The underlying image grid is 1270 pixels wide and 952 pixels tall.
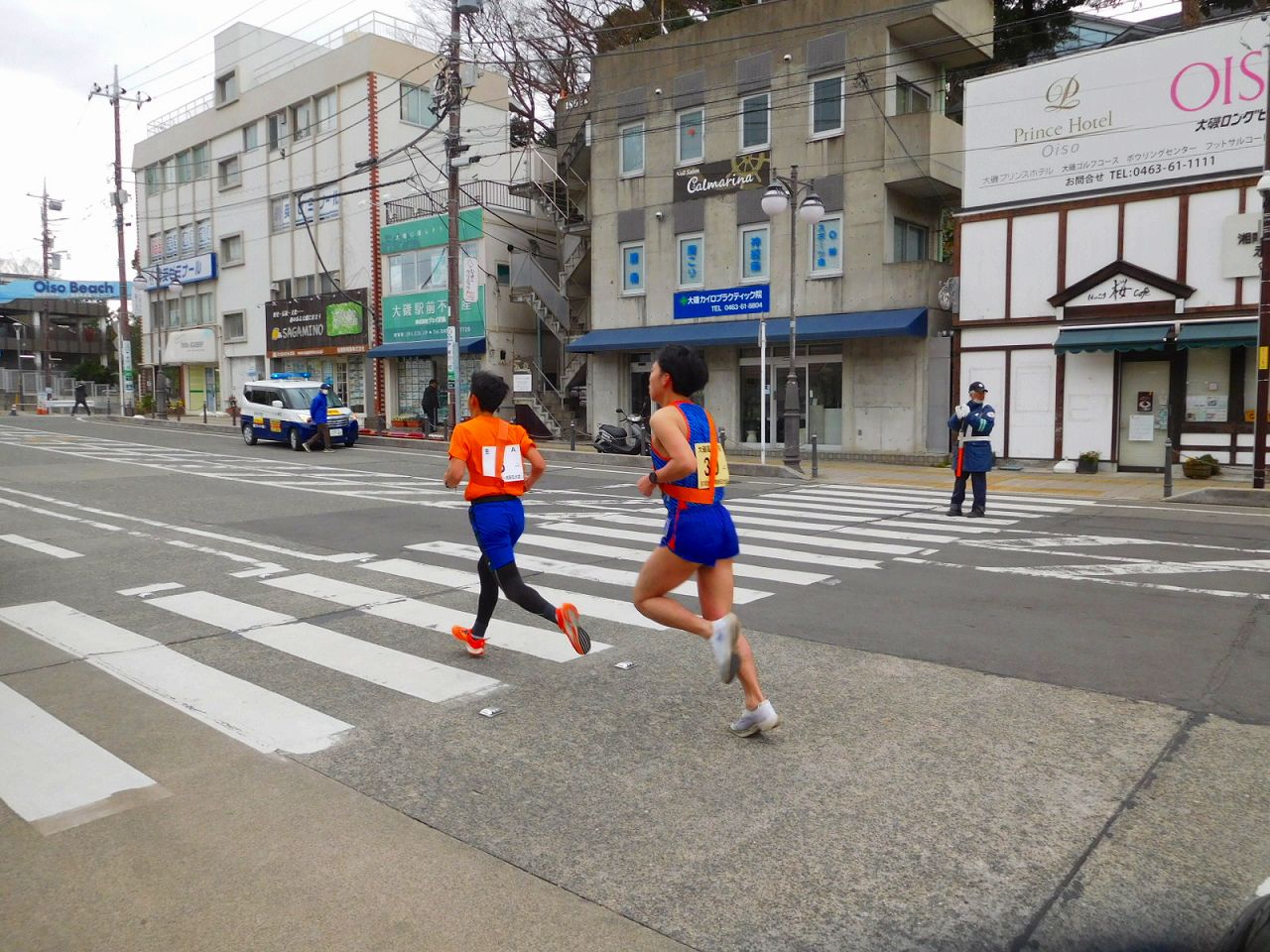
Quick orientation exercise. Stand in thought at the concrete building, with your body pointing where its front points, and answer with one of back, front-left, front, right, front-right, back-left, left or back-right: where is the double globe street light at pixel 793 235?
front

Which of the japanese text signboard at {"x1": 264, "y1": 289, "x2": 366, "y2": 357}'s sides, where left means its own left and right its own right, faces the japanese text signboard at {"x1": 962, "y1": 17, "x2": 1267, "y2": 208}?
left

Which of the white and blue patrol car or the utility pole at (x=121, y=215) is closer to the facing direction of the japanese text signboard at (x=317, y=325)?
the white and blue patrol car

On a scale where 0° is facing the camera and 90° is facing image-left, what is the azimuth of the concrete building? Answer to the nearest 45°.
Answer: approximately 0°

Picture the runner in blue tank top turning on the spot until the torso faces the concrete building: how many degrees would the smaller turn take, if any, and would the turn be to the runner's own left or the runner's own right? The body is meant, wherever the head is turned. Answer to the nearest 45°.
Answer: approximately 45° to the runner's own right

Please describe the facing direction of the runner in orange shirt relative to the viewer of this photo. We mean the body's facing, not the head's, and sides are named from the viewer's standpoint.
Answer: facing away from the viewer and to the left of the viewer

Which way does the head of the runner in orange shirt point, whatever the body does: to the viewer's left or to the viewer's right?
to the viewer's left

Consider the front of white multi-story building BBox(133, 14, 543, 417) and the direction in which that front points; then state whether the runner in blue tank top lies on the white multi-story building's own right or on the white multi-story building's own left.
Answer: on the white multi-story building's own left

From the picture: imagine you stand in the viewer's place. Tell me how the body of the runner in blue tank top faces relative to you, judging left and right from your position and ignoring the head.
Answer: facing away from the viewer and to the left of the viewer

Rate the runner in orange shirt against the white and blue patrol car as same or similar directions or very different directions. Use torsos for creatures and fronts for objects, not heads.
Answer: very different directions

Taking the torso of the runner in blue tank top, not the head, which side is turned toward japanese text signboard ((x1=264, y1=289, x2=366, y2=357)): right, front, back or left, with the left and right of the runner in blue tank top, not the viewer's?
front

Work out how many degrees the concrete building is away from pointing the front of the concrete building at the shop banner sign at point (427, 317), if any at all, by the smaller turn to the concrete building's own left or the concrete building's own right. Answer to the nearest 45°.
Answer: approximately 135° to the concrete building's own right

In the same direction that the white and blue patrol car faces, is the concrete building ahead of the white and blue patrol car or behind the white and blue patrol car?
ahead

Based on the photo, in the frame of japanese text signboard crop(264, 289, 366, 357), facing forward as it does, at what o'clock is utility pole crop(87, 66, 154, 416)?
The utility pole is roughly at 3 o'clock from the japanese text signboard.

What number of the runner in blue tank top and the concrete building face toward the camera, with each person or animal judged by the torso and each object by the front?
1
